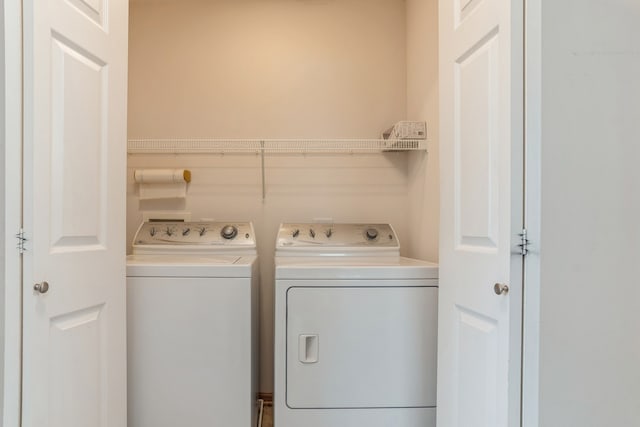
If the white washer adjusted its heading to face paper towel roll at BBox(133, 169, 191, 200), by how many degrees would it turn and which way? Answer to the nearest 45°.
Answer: approximately 180°

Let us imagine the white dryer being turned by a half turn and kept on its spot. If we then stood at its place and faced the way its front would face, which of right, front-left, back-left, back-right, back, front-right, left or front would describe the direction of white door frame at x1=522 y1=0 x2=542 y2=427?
back-right

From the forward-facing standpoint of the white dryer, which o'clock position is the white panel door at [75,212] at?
The white panel door is roughly at 2 o'clock from the white dryer.

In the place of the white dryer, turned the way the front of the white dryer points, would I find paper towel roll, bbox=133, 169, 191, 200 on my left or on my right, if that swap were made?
on my right

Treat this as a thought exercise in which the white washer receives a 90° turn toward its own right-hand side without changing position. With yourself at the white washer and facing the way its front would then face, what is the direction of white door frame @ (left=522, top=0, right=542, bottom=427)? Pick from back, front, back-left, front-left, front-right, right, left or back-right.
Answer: back-left

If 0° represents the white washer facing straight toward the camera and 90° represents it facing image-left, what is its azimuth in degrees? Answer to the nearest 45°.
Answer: approximately 0°

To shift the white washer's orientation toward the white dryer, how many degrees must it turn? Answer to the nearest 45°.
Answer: approximately 90° to its left

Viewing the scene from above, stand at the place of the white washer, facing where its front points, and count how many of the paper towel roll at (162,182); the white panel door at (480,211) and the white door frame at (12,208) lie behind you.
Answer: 1

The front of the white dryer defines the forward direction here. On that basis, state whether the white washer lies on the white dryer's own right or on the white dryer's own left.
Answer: on the white dryer's own right

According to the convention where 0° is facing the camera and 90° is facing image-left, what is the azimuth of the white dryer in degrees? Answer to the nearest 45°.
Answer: approximately 0°

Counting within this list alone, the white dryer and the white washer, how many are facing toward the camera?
2
